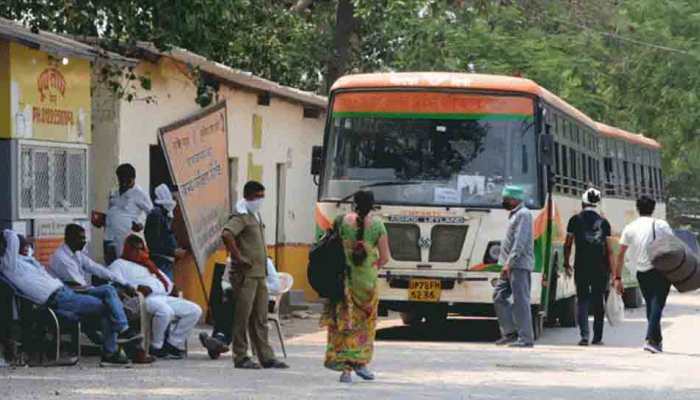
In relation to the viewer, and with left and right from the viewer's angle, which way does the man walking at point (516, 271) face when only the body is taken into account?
facing to the left of the viewer

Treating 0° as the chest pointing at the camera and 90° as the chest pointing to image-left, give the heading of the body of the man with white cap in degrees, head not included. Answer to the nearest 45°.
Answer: approximately 180°

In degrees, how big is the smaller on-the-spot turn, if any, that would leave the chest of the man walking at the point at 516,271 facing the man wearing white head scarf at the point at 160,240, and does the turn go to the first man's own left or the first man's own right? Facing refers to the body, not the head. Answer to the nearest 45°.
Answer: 0° — they already face them

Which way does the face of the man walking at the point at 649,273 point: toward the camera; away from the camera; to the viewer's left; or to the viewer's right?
away from the camera

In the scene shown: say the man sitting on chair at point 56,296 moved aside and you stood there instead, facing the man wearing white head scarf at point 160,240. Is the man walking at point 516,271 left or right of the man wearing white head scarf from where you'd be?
right

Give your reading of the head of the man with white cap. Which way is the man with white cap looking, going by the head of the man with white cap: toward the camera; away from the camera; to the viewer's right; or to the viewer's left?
away from the camera

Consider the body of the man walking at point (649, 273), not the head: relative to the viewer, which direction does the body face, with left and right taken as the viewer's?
facing away from the viewer

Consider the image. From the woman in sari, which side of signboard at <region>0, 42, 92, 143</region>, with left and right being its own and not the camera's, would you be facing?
front

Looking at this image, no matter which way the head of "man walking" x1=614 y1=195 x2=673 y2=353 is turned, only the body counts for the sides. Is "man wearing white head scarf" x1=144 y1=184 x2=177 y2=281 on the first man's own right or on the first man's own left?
on the first man's own left

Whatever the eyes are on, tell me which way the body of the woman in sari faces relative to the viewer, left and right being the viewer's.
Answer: facing away from the viewer

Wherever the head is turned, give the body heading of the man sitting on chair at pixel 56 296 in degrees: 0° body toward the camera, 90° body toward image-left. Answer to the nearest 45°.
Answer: approximately 270°

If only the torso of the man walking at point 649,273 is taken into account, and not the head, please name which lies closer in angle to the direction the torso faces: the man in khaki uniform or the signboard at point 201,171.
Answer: the signboard

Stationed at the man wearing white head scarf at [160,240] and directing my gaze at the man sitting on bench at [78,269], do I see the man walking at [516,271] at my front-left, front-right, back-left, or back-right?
back-left

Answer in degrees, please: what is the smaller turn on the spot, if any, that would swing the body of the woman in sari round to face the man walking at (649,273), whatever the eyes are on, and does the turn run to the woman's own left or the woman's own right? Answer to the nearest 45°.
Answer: approximately 45° to the woman's own right
